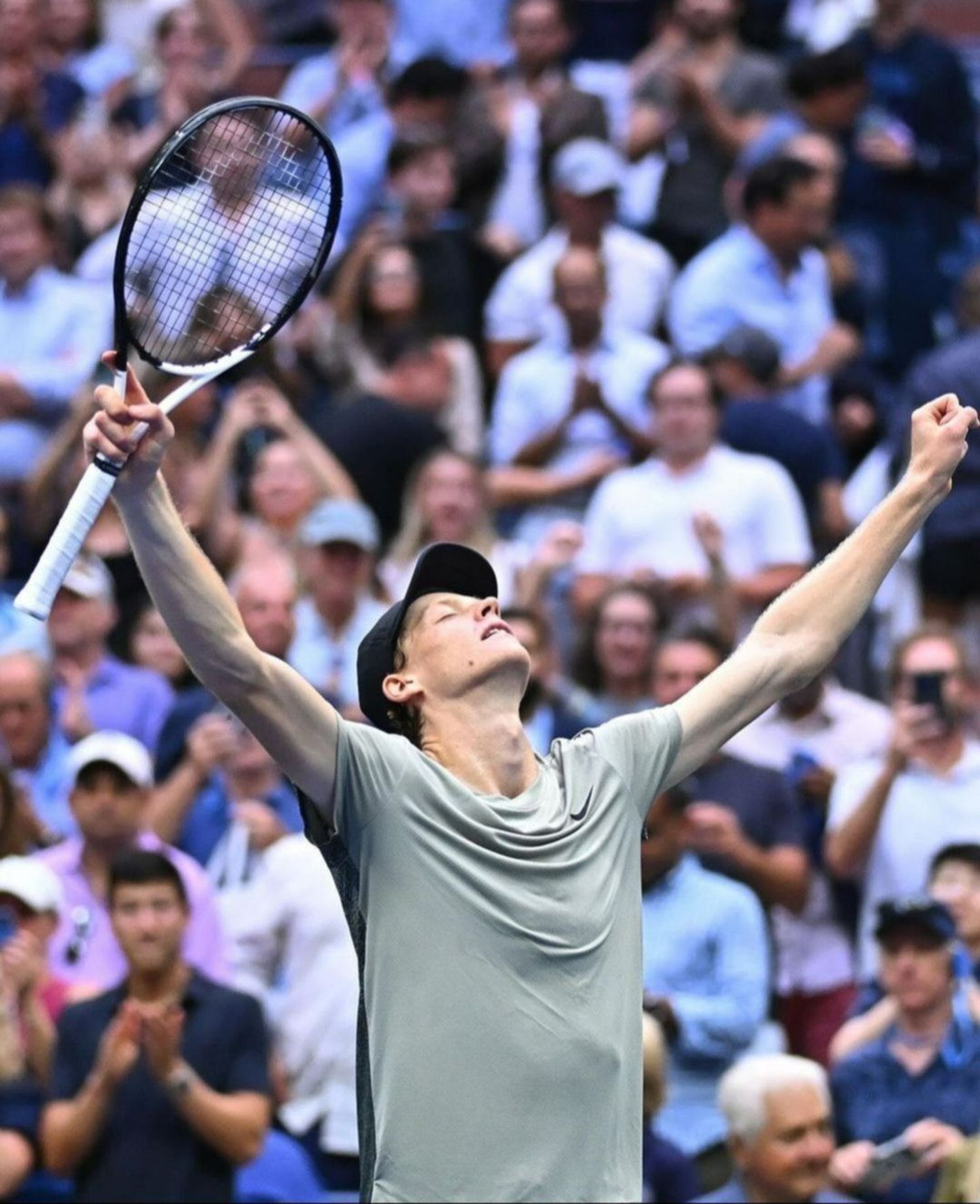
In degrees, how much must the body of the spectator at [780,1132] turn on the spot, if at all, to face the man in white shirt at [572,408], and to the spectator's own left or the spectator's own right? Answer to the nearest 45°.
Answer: approximately 135° to the spectator's own left

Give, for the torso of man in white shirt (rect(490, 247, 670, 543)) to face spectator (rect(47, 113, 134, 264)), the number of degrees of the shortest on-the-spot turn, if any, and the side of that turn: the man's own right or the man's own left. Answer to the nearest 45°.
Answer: approximately 135° to the man's own right

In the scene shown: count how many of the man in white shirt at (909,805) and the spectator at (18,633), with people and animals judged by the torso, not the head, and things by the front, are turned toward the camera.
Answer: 2

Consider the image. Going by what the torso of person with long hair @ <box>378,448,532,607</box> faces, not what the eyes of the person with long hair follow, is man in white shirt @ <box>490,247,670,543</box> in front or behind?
behind

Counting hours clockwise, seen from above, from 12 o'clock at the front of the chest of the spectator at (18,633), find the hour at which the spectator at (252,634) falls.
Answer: the spectator at (252,634) is roughly at 10 o'clock from the spectator at (18,633).

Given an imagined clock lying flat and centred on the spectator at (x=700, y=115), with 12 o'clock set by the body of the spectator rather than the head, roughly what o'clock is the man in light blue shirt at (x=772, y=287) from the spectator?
The man in light blue shirt is roughly at 12 o'clock from the spectator.

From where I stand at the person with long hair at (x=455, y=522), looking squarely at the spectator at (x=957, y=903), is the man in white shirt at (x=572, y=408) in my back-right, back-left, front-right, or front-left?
back-left
